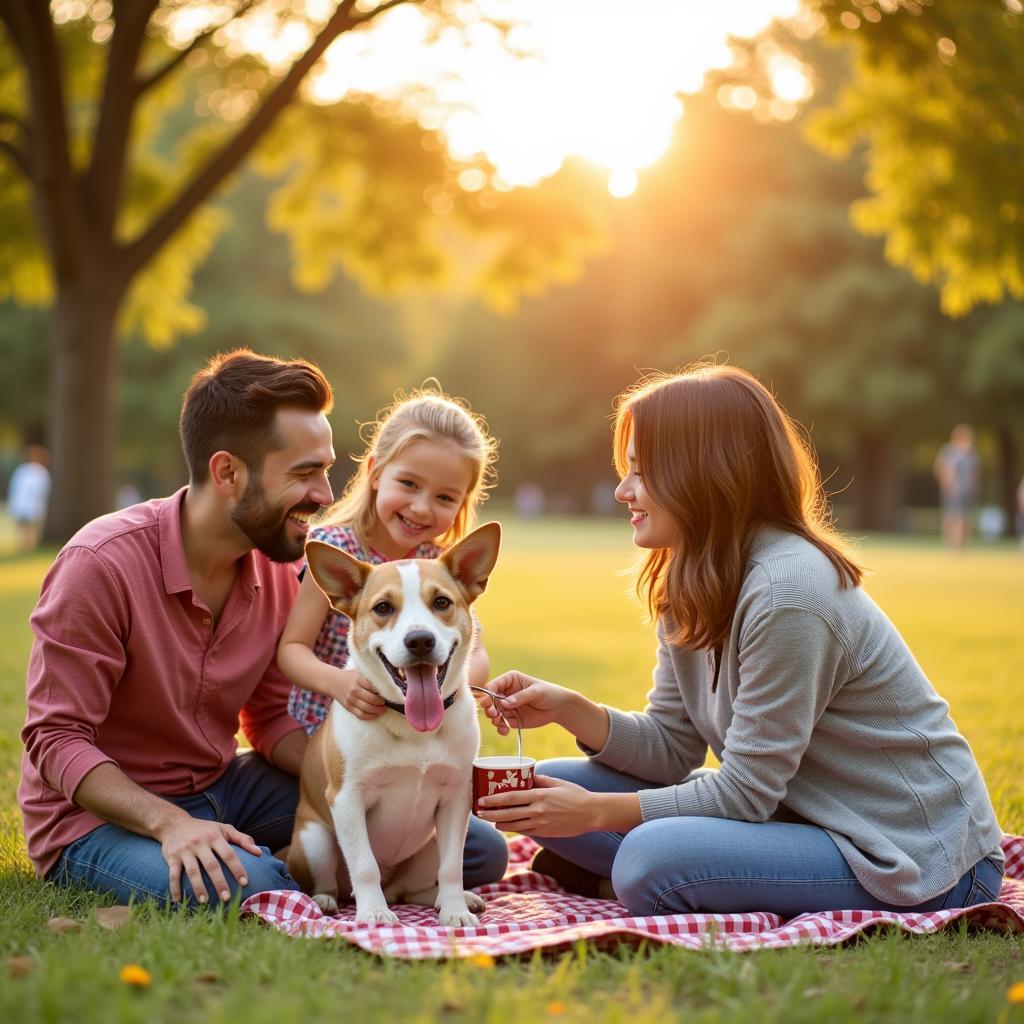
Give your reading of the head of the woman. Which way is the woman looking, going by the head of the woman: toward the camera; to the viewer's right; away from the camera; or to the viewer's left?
to the viewer's left

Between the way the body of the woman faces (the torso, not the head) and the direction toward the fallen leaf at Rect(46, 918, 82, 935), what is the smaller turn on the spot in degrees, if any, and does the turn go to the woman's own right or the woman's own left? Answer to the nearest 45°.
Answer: approximately 45° to the woman's own left

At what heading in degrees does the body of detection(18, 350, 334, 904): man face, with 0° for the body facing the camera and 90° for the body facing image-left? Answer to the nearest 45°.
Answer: approximately 315°

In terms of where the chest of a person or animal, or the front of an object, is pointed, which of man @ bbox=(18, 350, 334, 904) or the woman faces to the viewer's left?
the woman

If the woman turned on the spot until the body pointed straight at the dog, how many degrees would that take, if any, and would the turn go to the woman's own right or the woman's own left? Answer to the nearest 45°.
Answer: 0° — they already face it

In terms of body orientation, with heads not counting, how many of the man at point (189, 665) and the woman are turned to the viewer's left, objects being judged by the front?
1

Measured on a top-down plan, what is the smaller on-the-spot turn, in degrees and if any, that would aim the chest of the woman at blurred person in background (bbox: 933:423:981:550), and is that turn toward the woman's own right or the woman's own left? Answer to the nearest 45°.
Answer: approximately 90° to the woman's own right

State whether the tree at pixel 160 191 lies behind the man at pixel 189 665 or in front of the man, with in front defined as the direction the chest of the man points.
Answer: behind

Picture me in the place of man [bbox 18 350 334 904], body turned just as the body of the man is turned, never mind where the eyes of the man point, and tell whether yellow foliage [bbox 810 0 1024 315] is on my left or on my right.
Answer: on my left

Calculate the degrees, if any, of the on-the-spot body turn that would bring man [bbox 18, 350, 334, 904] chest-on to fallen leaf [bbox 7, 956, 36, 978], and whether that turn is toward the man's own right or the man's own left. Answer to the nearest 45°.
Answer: approximately 45° to the man's own right

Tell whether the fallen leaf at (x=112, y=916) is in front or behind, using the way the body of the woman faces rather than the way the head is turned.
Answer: in front

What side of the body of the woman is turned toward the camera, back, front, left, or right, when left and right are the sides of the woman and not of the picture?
left
